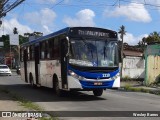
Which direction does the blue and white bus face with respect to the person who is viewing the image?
facing the viewer and to the right of the viewer
